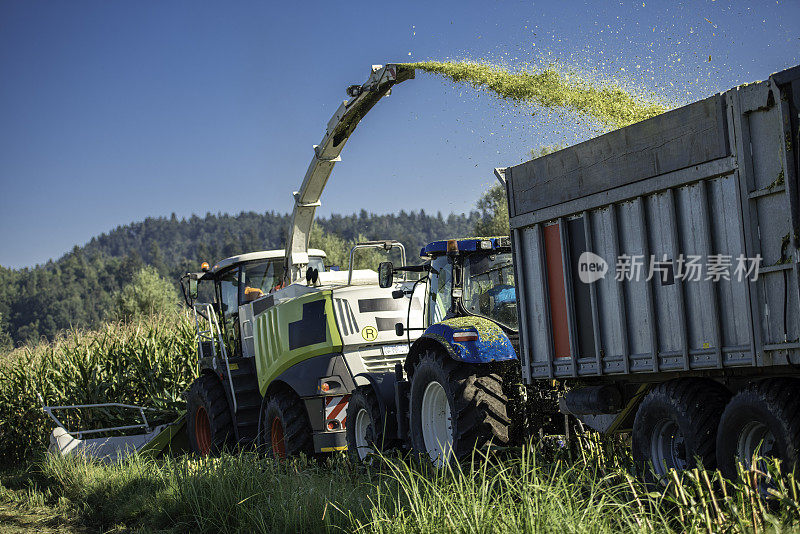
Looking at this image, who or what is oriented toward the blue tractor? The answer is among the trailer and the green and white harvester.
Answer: the trailer

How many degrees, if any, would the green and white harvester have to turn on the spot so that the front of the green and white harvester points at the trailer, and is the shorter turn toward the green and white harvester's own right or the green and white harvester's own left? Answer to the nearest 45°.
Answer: approximately 135° to the green and white harvester's own left

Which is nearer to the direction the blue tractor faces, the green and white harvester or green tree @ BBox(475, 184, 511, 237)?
the green and white harvester

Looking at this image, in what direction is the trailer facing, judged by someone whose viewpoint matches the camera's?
facing away from the viewer and to the left of the viewer

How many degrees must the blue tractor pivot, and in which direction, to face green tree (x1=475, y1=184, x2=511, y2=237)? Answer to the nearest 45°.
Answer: approximately 45° to its right

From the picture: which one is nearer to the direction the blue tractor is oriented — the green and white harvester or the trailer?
the green and white harvester

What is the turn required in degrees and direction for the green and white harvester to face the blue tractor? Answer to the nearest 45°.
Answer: approximately 135° to its left

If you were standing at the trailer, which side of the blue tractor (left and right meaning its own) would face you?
back
